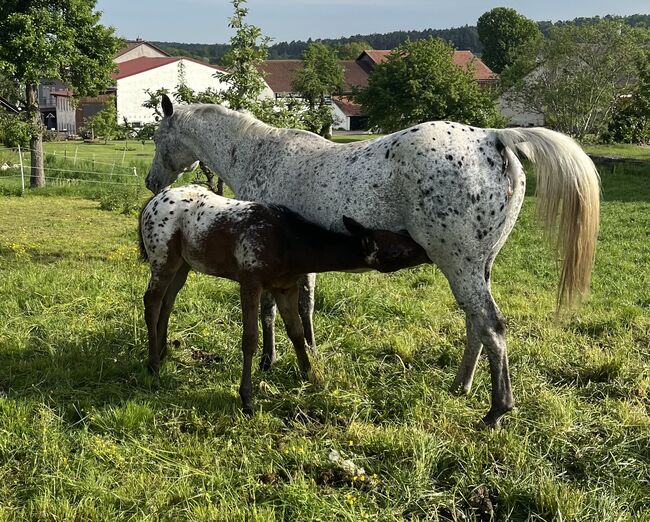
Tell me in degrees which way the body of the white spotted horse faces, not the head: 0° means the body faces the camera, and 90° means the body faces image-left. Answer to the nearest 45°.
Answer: approximately 135°

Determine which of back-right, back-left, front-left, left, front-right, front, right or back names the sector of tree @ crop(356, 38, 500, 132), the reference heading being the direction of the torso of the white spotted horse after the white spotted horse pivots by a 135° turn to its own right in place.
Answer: left

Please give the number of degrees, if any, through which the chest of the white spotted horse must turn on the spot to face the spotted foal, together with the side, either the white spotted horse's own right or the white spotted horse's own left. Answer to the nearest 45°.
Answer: approximately 45° to the white spotted horse's own left

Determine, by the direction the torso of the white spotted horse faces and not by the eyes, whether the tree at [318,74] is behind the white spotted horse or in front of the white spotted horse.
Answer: in front

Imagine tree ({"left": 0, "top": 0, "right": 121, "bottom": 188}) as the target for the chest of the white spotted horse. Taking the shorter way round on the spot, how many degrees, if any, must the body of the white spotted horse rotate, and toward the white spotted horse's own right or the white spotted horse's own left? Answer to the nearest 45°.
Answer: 0° — it already faces it

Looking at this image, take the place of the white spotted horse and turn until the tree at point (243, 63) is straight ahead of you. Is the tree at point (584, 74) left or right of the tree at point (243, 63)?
right

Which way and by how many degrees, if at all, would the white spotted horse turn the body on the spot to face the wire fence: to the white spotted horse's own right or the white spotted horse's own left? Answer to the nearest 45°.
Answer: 0° — it already faces it
